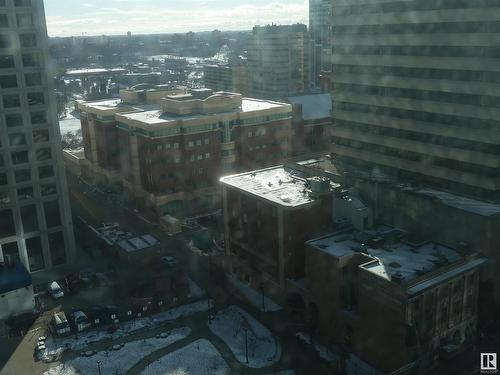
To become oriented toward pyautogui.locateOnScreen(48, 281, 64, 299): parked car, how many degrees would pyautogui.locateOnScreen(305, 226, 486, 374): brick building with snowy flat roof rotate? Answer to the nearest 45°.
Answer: approximately 135° to its right

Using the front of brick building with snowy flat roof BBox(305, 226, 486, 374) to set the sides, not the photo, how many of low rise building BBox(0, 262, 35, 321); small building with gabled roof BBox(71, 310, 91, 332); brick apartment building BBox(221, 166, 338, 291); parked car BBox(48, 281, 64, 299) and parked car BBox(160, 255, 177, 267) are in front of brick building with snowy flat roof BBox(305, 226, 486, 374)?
0

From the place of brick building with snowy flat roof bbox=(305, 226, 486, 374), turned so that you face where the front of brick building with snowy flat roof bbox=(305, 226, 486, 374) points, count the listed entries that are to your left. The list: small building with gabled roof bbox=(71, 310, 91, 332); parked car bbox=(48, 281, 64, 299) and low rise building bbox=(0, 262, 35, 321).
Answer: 0

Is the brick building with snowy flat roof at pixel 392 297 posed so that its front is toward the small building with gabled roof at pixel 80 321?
no

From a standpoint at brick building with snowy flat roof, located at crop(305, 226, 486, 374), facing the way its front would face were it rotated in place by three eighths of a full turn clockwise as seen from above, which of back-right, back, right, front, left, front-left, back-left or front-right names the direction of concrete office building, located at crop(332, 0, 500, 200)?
right

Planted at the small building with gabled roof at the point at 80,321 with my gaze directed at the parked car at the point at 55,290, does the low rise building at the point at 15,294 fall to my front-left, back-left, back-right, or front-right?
front-left

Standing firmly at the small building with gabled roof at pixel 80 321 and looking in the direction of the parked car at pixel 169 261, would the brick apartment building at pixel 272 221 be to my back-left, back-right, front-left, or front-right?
front-right

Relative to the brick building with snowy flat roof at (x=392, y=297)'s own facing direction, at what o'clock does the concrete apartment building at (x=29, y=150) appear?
The concrete apartment building is roughly at 5 o'clock from the brick building with snowy flat roof.

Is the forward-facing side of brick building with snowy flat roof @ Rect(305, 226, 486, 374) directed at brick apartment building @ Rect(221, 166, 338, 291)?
no
